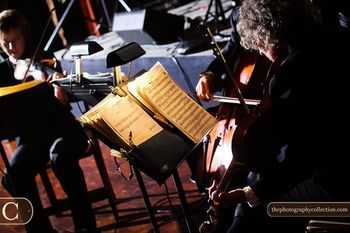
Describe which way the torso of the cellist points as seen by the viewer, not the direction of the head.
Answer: to the viewer's left

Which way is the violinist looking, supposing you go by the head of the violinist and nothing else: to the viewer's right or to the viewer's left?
to the viewer's right

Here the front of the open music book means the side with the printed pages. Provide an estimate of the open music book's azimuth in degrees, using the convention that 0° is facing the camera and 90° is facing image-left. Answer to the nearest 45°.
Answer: approximately 315°

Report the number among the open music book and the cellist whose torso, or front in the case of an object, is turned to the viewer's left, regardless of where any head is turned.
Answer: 1
